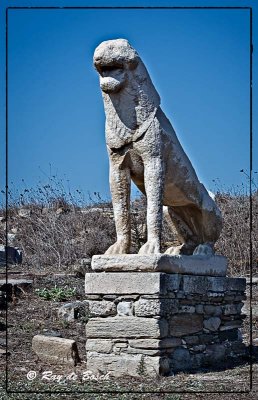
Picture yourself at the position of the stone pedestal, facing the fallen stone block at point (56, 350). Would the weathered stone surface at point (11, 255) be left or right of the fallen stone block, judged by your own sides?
right

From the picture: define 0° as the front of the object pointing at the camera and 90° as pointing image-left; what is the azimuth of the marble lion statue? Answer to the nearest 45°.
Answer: approximately 45°

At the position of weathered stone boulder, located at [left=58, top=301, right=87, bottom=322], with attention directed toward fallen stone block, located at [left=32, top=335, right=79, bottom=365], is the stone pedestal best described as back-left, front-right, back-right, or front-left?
front-left

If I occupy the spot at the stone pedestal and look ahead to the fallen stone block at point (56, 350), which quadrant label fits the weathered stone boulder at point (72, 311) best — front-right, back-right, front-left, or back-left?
front-right

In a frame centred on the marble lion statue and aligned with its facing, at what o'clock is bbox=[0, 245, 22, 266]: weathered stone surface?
The weathered stone surface is roughly at 4 o'clock from the marble lion statue.

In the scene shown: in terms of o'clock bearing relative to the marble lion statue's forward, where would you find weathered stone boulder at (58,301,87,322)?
The weathered stone boulder is roughly at 4 o'clock from the marble lion statue.
